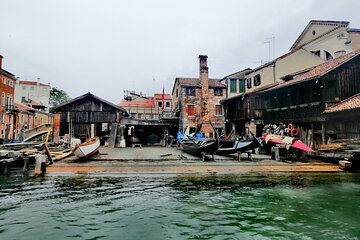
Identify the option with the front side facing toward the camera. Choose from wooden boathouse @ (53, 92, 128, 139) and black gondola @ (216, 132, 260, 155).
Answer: the wooden boathouse

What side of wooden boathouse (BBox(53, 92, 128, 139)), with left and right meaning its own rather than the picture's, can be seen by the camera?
front

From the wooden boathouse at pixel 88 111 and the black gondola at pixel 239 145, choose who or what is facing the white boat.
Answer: the wooden boathouse

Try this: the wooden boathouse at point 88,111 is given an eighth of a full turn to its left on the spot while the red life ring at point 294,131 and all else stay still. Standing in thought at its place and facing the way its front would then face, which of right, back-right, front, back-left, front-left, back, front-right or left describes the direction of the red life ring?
front

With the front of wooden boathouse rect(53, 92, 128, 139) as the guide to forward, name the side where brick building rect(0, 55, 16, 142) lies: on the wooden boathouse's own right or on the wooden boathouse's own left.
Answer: on the wooden boathouse's own right

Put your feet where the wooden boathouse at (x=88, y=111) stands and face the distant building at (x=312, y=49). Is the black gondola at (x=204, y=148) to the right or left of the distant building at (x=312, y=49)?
right

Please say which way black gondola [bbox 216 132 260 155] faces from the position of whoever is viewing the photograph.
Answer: facing to the right of the viewer
